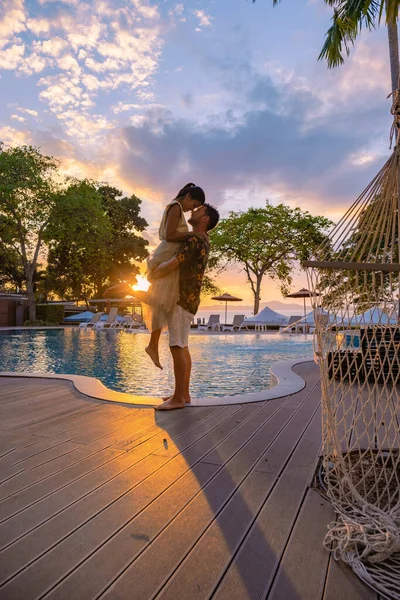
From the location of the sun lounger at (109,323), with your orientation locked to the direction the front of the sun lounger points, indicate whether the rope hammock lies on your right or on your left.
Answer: on your left

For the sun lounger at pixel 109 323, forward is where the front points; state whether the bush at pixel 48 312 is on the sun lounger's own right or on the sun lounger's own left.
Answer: on the sun lounger's own right

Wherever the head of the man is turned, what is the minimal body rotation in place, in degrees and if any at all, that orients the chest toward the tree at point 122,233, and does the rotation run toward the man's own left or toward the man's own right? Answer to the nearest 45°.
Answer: approximately 90° to the man's own right

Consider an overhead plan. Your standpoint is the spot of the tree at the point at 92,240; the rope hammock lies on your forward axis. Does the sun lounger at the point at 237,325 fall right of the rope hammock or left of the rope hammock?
left

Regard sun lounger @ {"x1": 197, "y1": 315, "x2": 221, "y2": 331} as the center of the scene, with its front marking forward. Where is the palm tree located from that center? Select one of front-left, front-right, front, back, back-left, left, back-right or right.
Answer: front-left

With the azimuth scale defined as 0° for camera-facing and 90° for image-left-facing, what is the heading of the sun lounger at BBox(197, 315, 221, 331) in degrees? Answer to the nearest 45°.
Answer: approximately 45°

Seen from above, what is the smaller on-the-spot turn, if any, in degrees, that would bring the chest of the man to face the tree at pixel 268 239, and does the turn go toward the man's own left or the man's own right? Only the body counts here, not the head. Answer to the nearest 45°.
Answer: approximately 90° to the man's own right

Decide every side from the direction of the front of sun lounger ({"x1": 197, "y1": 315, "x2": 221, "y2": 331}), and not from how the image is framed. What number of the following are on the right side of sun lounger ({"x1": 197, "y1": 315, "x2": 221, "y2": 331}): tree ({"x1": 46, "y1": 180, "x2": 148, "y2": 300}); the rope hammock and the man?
1

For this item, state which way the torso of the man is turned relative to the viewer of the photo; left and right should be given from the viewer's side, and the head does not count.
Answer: facing to the left of the viewer
